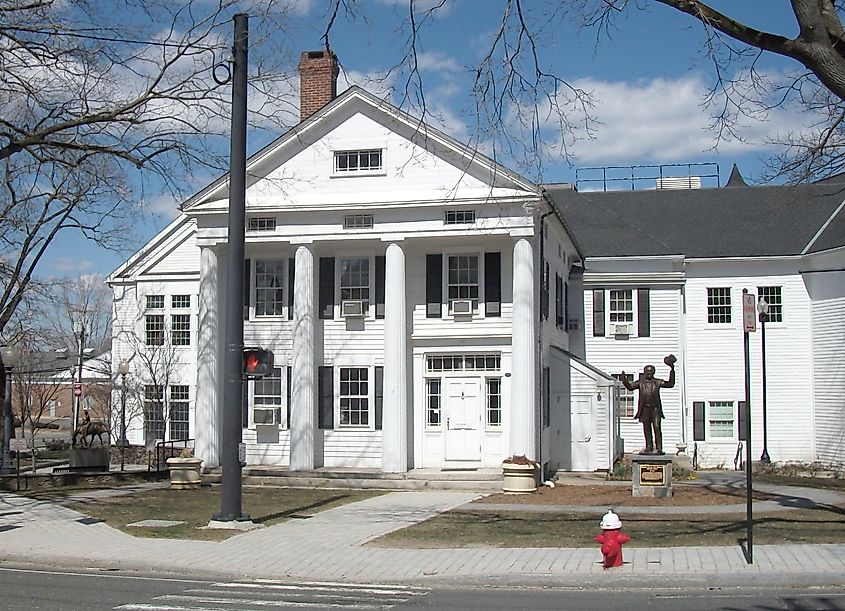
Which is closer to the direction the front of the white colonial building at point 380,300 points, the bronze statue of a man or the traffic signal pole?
the traffic signal pole

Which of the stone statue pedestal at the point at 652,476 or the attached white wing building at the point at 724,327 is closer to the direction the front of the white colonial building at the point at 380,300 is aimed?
the stone statue pedestal

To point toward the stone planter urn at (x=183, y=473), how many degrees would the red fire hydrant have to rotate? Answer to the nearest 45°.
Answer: approximately 135° to its right

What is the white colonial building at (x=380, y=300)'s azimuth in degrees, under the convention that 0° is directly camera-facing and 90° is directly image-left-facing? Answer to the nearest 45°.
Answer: approximately 0°

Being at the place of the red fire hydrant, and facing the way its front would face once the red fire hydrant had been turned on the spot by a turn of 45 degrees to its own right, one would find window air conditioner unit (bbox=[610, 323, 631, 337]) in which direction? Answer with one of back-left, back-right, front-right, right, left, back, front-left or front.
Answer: back-right

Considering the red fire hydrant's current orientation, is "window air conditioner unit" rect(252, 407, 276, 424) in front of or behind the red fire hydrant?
behind

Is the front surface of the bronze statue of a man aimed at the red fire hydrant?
yes
